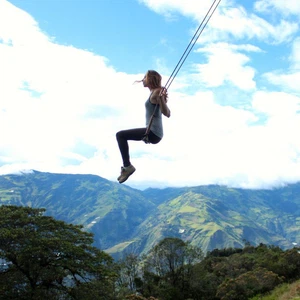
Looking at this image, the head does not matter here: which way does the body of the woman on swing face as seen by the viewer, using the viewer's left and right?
facing to the left of the viewer

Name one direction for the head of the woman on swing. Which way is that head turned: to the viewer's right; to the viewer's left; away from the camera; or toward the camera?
to the viewer's left
